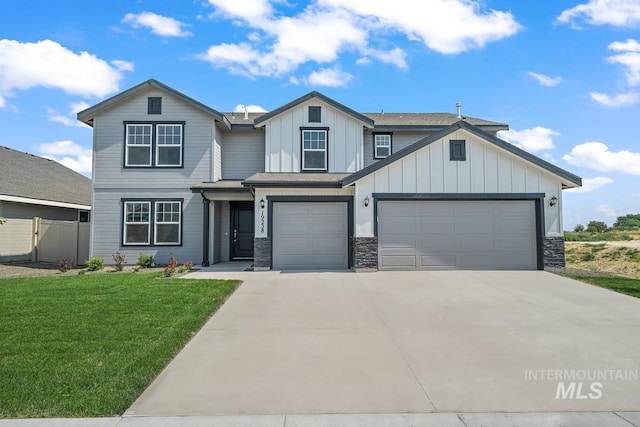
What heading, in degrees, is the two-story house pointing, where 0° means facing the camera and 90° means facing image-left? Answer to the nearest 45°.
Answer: approximately 0°

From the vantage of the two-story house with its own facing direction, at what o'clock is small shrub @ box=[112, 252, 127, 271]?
The small shrub is roughly at 3 o'clock from the two-story house.

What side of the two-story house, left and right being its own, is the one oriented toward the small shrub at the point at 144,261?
right

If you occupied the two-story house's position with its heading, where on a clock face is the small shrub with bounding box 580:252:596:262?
The small shrub is roughly at 8 o'clock from the two-story house.

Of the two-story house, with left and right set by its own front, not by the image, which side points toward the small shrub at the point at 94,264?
right
